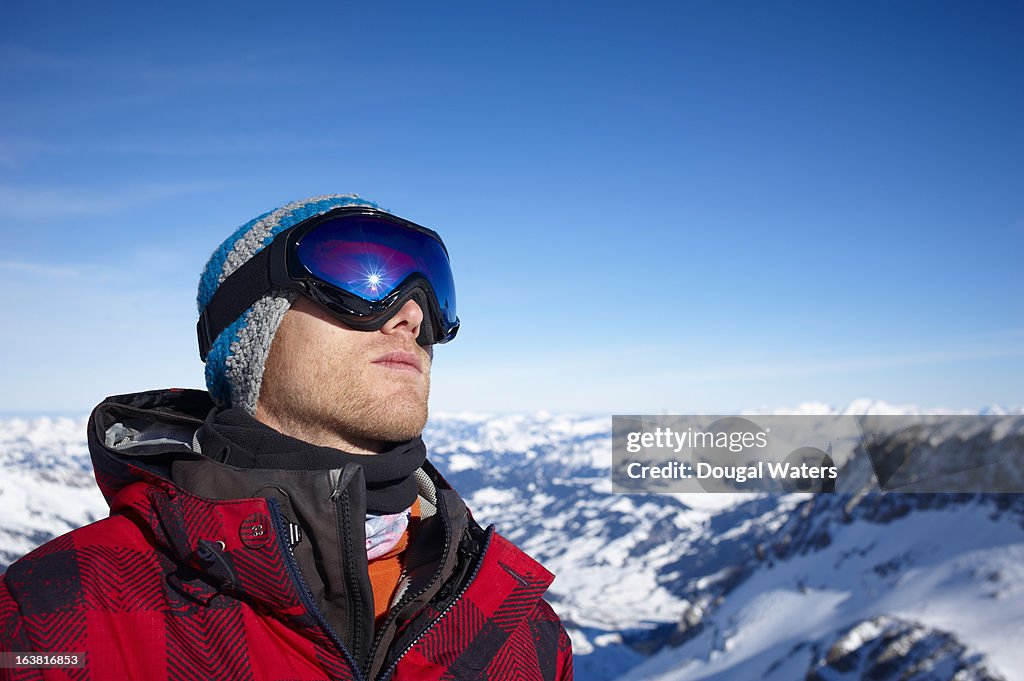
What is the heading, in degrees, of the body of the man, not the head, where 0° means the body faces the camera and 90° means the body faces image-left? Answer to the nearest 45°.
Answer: approximately 315°
